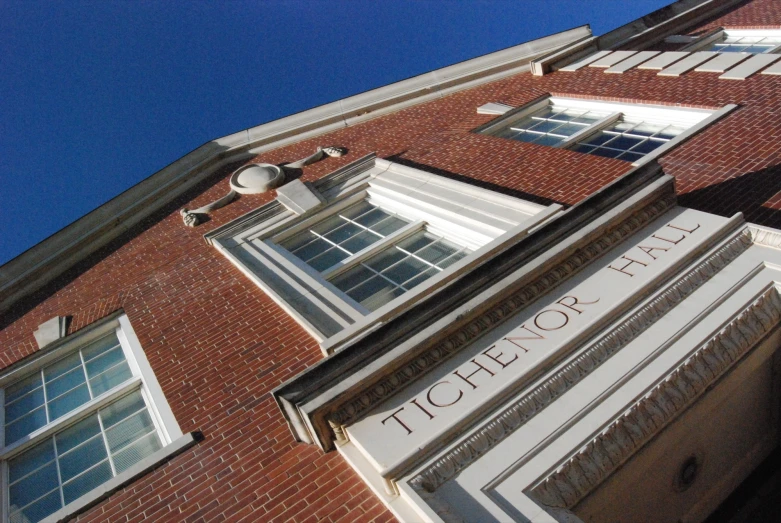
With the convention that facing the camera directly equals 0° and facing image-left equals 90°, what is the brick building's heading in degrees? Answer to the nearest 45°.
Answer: approximately 0°
